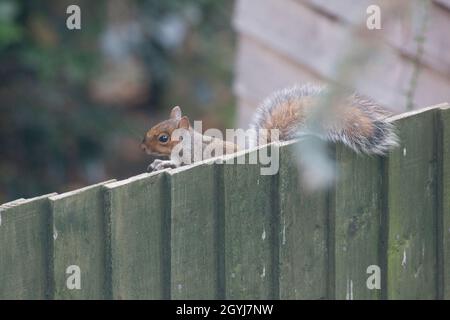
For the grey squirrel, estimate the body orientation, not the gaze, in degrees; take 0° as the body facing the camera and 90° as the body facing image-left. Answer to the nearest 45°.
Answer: approximately 90°
